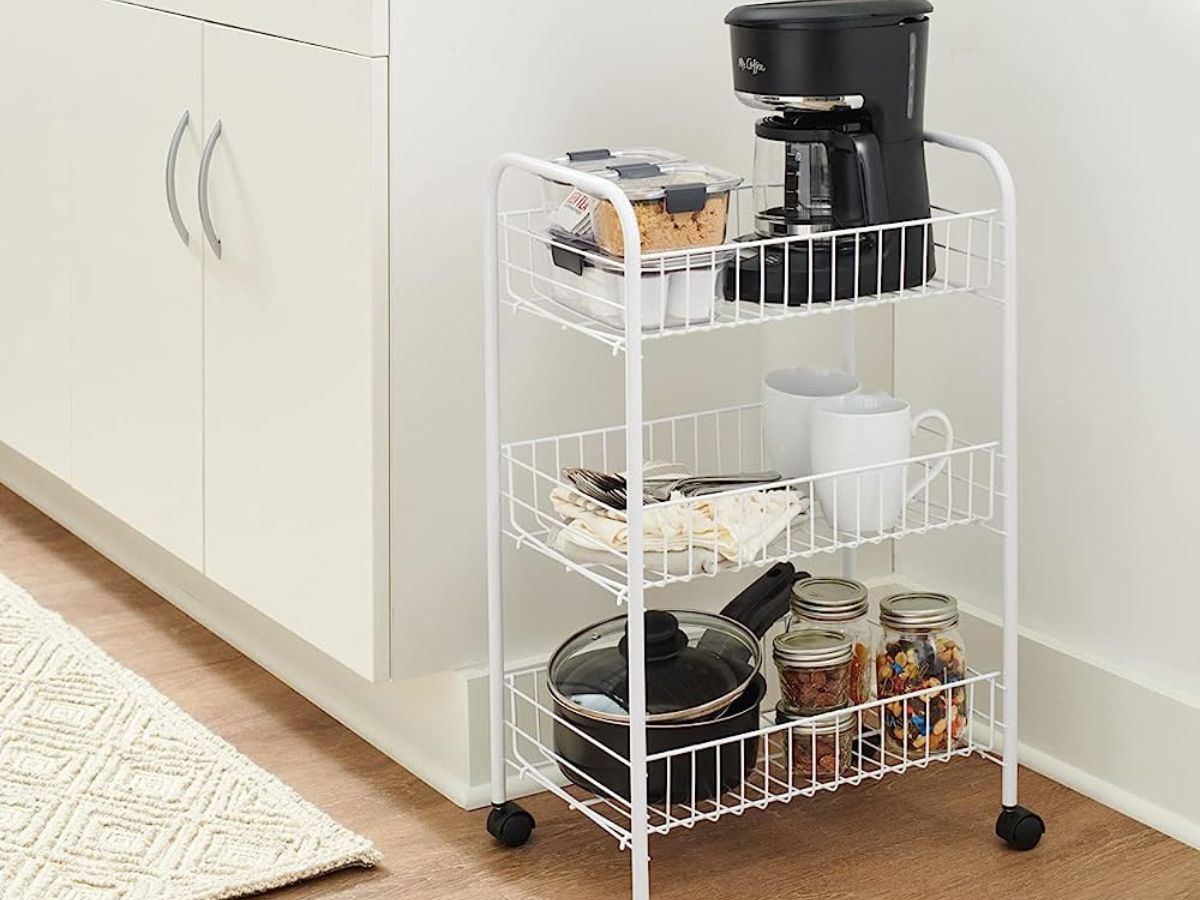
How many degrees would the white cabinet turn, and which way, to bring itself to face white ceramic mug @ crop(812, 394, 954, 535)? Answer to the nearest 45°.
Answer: approximately 90° to its left

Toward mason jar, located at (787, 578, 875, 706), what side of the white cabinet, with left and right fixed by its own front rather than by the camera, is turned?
left

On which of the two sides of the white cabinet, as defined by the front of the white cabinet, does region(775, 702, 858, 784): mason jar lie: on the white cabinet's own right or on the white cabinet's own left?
on the white cabinet's own left

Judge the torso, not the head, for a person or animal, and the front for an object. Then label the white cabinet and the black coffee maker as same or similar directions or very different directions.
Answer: same or similar directions

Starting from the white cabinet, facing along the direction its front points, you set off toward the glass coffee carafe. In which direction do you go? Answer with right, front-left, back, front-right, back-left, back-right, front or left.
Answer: left

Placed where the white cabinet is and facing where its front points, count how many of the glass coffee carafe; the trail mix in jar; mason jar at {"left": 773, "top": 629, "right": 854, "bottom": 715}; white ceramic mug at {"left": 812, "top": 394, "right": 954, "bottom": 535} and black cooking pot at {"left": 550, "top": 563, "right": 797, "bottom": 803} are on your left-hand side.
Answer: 5

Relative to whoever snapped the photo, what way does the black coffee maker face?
facing the viewer and to the left of the viewer

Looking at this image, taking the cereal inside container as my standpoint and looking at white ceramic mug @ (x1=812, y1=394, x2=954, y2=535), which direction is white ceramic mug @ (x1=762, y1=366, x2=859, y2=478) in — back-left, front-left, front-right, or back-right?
front-left

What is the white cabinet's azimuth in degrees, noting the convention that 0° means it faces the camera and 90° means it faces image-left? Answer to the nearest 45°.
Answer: approximately 45°

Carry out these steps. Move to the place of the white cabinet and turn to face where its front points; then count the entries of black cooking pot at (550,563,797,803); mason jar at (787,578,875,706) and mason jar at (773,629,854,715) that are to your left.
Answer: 3

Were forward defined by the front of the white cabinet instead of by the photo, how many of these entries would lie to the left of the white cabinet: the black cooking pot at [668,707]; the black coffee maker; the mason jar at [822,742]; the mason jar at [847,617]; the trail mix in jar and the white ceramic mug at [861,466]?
6

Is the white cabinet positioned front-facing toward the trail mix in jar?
no

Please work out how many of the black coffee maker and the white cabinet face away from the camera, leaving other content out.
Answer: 0
